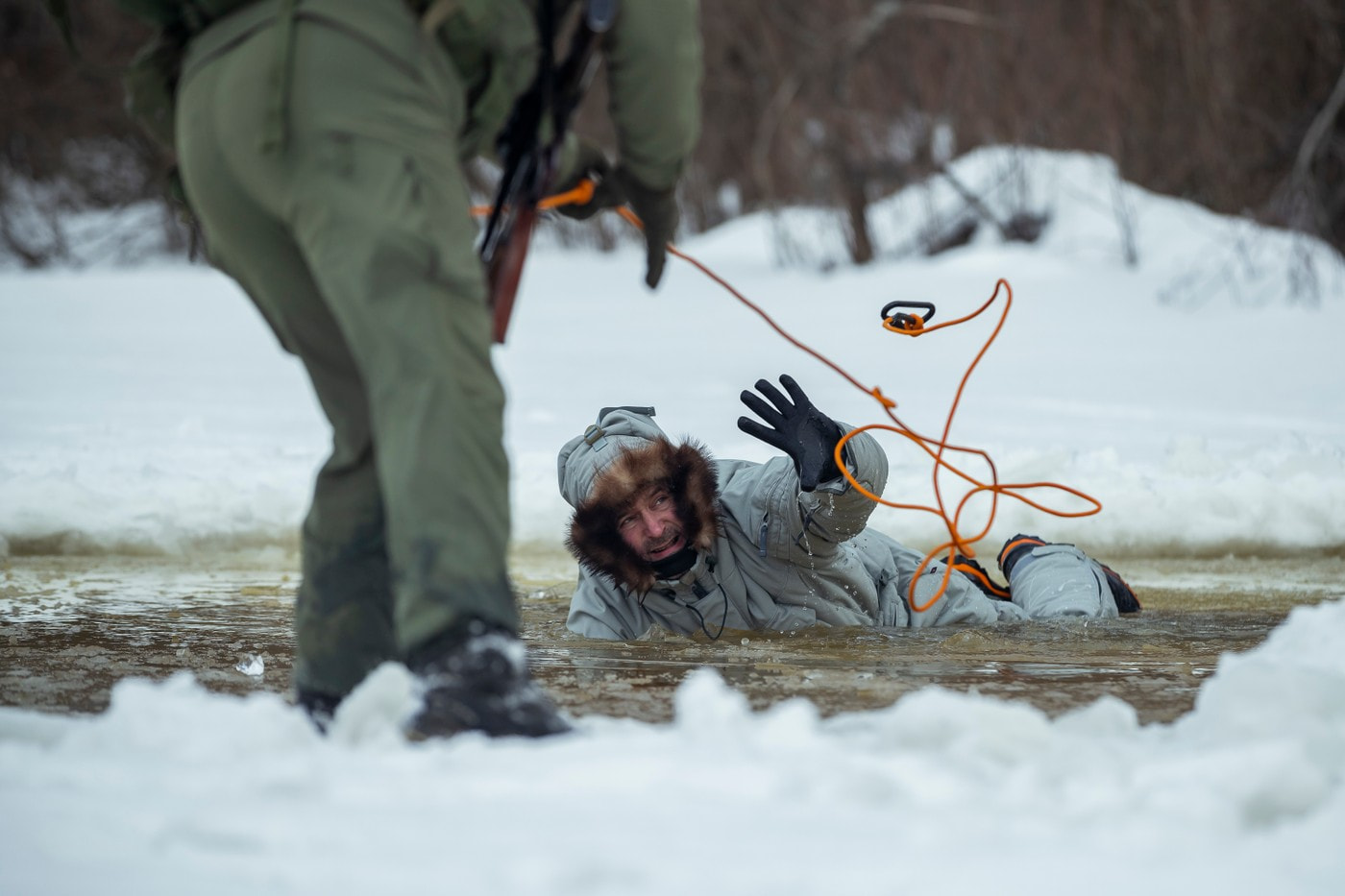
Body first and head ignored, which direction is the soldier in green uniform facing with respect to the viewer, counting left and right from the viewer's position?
facing away from the viewer and to the right of the viewer
